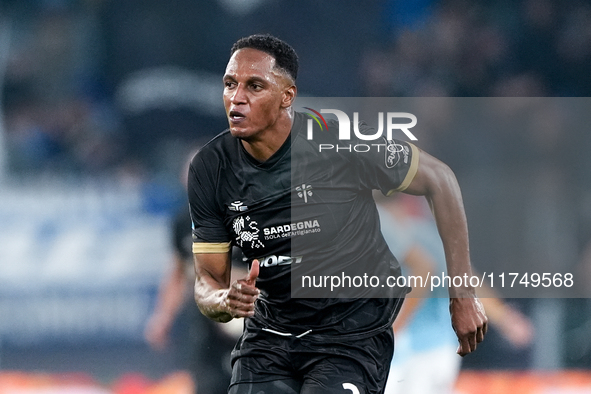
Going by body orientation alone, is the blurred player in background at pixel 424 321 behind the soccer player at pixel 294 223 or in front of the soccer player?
behind

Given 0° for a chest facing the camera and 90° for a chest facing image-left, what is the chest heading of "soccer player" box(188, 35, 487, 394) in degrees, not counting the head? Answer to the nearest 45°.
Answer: approximately 45°

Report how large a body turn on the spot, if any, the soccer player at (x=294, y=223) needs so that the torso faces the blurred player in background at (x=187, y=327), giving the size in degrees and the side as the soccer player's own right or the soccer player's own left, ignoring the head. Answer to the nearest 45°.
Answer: approximately 90° to the soccer player's own right
